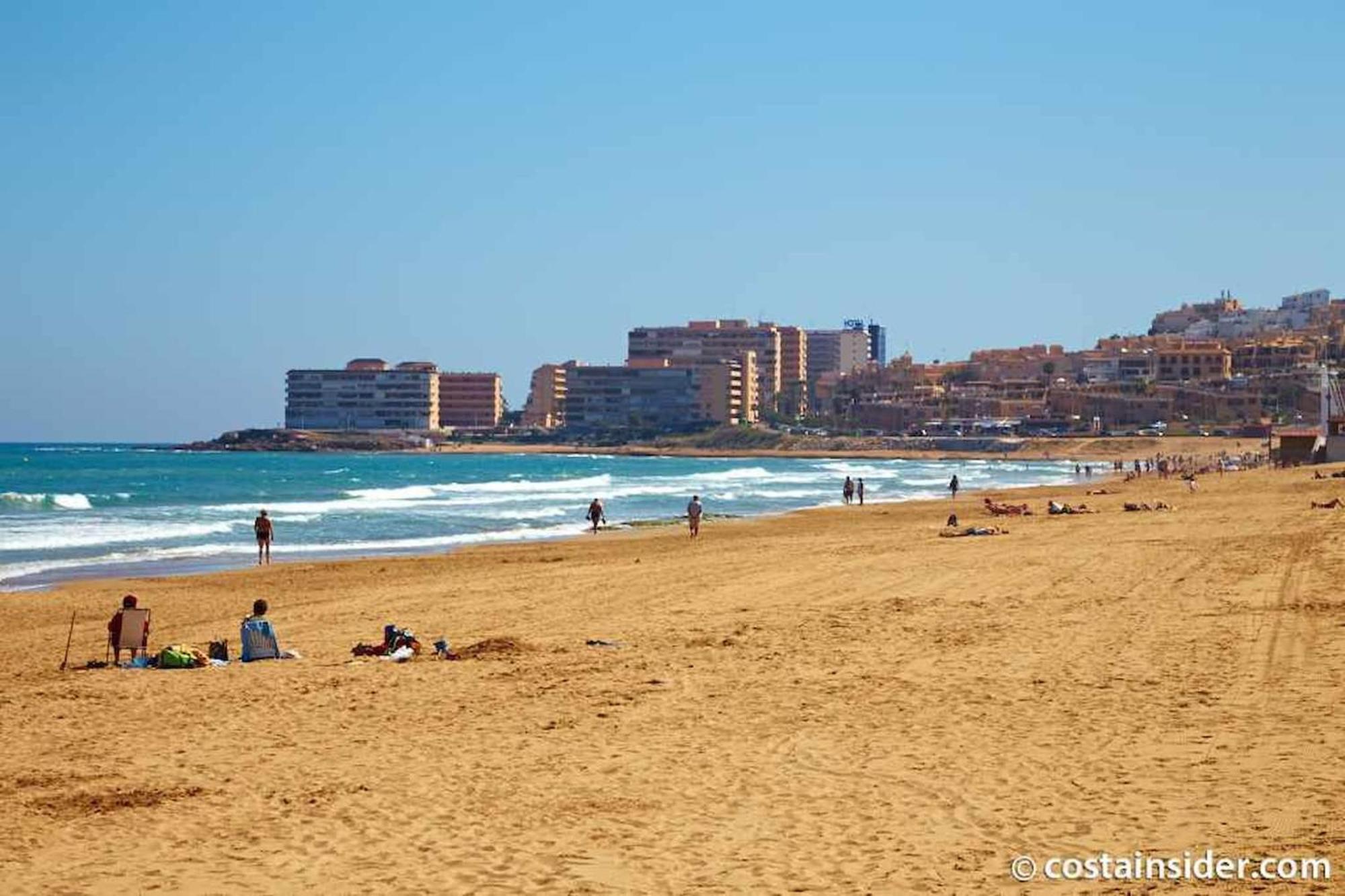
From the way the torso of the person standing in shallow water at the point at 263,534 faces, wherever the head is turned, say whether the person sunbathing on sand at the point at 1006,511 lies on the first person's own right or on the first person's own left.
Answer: on the first person's own right

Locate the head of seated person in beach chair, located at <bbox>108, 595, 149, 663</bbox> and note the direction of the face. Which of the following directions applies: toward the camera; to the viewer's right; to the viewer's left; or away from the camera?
away from the camera

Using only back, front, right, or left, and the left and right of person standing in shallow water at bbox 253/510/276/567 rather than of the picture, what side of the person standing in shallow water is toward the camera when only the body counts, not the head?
back

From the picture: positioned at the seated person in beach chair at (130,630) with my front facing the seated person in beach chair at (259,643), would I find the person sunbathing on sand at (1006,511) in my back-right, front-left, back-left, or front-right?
front-left

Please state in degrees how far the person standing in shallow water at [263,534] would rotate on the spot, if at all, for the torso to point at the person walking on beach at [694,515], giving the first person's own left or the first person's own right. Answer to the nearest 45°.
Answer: approximately 90° to the first person's own right

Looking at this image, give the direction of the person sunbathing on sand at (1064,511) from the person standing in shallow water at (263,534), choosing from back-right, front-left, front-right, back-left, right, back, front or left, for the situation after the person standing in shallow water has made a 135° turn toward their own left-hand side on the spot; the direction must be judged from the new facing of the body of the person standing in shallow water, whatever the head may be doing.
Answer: back-left

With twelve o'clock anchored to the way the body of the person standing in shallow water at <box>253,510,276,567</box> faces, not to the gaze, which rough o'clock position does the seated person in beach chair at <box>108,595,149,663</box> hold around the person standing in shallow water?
The seated person in beach chair is roughly at 6 o'clock from the person standing in shallow water.

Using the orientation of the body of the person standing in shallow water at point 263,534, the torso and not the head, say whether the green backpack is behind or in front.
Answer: behind

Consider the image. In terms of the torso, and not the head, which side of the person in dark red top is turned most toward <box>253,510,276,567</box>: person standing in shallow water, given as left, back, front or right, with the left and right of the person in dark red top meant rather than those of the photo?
front

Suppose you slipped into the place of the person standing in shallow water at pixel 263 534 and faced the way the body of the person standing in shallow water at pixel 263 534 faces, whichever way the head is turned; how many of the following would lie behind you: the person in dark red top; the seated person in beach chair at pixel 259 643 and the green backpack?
3

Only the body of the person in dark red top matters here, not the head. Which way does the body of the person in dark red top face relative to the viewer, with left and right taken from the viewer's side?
facing away from the viewer

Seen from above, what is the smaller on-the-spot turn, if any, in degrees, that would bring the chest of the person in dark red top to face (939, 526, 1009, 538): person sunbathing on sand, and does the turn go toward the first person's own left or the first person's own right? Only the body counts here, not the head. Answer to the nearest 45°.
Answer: approximately 45° to the first person's own right

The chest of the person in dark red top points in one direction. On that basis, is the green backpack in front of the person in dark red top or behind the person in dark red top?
behind

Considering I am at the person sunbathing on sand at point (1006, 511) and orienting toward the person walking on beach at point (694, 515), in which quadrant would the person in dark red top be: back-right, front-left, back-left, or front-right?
front-left

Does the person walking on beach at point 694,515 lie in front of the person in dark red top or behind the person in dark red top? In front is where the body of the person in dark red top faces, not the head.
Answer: in front

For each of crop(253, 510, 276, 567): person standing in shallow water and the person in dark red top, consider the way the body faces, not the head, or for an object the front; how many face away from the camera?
2
